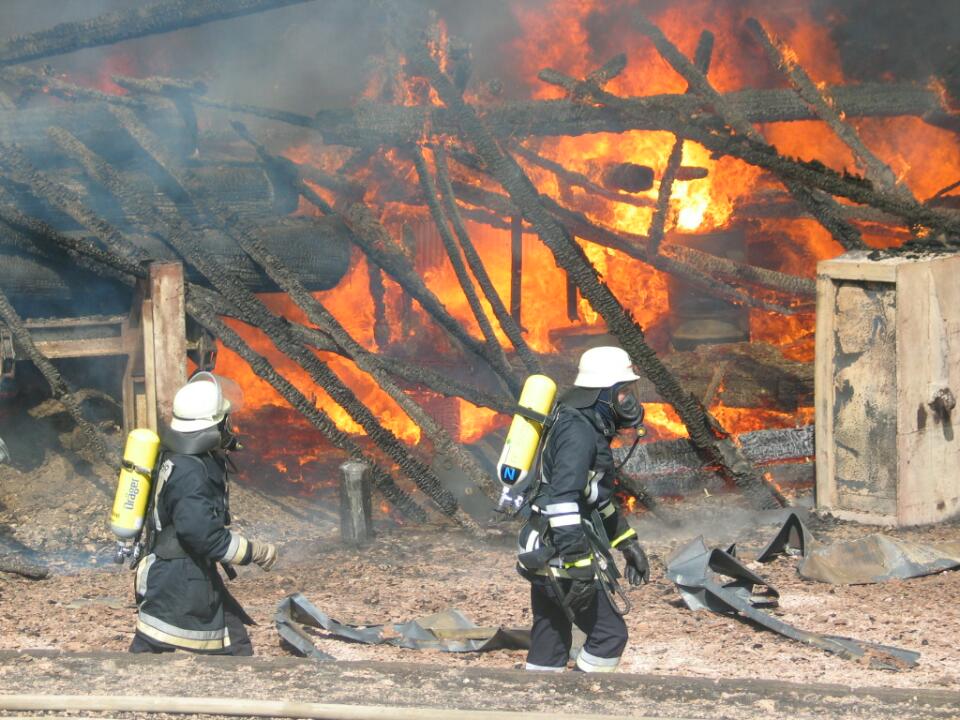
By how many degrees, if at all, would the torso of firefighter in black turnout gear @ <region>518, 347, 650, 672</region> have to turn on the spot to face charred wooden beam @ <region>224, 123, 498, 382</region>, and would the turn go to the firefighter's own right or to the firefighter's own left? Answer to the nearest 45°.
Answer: approximately 90° to the firefighter's own left

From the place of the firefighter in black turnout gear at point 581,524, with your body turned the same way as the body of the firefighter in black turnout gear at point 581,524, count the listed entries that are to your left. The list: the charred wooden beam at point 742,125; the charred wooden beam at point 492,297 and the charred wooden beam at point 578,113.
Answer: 3

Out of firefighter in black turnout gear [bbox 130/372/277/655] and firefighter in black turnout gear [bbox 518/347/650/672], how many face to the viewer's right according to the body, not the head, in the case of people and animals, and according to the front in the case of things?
2

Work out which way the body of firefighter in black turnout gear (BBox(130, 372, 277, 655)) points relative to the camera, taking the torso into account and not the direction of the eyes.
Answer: to the viewer's right

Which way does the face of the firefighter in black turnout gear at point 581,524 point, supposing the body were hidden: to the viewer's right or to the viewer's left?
to the viewer's right

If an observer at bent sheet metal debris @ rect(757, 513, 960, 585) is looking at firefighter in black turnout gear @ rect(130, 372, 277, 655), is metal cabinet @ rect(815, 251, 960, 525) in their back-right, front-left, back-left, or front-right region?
back-right

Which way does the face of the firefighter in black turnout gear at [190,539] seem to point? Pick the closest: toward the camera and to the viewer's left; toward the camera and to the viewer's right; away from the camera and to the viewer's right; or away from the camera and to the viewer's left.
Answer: away from the camera and to the viewer's right

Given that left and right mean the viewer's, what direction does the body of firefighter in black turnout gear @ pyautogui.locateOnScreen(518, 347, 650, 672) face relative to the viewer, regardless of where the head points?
facing to the right of the viewer

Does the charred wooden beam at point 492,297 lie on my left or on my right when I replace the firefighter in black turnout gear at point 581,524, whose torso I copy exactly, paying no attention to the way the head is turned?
on my left

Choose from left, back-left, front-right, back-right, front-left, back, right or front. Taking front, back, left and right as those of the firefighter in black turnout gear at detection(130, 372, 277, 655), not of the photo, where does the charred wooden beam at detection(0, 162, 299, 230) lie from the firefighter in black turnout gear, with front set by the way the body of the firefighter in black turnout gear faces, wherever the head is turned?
left

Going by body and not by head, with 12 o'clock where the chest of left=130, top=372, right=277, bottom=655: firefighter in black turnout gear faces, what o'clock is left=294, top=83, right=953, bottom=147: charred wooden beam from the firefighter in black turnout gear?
The charred wooden beam is roughly at 10 o'clock from the firefighter in black turnout gear.

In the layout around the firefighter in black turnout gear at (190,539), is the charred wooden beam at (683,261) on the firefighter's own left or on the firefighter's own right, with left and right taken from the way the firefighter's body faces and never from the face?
on the firefighter's own left

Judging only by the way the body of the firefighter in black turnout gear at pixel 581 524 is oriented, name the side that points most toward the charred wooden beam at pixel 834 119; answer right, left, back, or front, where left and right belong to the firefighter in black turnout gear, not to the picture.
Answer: left

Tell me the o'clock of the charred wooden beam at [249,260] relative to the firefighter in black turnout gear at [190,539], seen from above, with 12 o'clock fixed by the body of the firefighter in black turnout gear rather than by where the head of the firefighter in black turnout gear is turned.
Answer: The charred wooden beam is roughly at 9 o'clock from the firefighter in black turnout gear.

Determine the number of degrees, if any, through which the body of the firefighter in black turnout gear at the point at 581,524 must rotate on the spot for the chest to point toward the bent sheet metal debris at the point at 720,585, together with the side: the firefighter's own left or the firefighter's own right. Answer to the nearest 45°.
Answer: approximately 45° to the firefighter's own left

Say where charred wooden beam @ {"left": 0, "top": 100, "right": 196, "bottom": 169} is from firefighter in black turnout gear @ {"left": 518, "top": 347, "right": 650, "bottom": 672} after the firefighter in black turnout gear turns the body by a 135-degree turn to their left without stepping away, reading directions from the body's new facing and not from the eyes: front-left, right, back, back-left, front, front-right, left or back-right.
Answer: front
